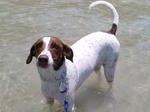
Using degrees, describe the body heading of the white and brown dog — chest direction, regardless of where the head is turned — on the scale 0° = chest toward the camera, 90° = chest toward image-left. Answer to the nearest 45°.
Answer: approximately 45°
